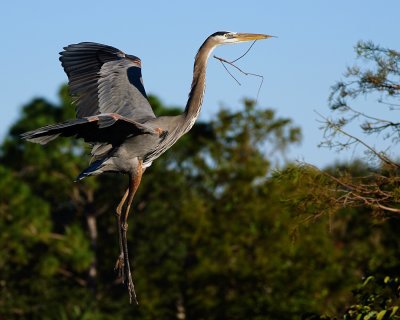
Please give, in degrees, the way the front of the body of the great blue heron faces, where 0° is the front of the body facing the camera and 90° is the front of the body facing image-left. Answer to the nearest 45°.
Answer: approximately 270°
